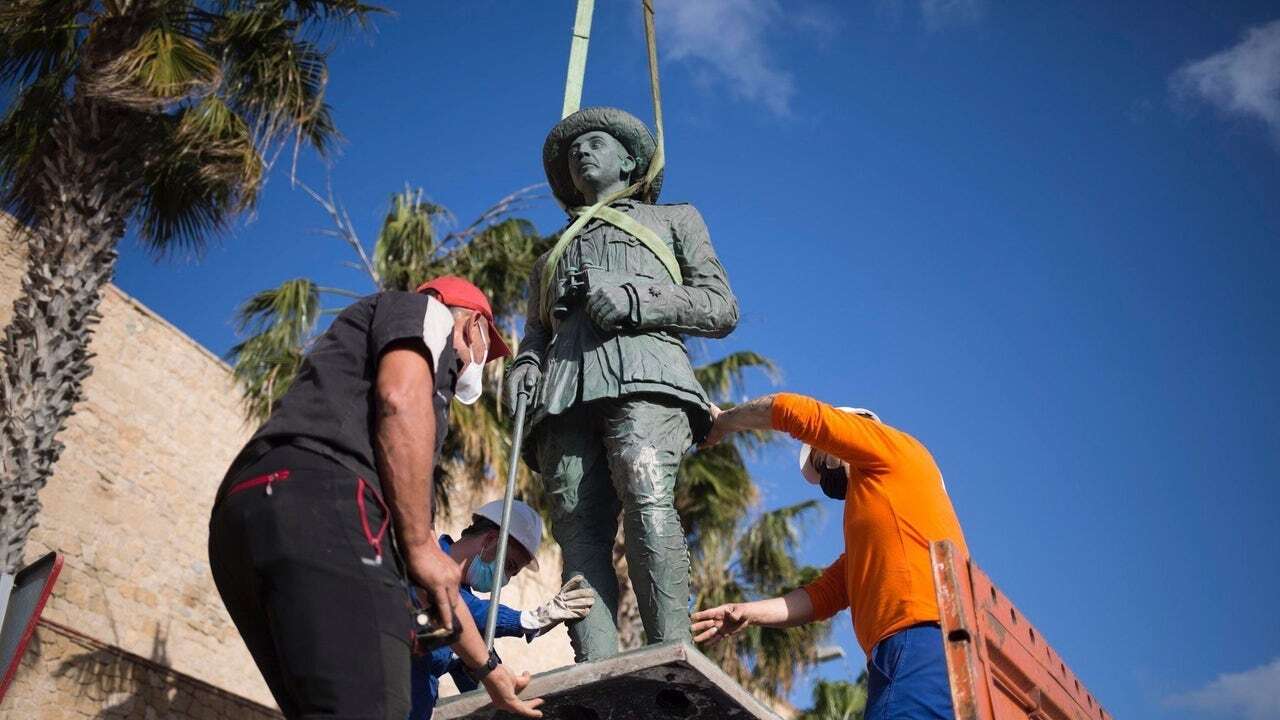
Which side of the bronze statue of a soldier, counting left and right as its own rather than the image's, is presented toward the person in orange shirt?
left

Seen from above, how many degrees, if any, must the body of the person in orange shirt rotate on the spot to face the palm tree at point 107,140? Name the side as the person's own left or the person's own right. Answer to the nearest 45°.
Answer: approximately 45° to the person's own right

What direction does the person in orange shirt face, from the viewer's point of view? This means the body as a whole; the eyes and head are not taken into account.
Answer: to the viewer's left

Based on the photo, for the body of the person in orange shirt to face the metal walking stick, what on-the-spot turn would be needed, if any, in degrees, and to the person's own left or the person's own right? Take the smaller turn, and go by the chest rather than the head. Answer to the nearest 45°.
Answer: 0° — they already face it

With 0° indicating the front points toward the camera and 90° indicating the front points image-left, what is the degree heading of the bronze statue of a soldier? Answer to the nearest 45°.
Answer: approximately 45°

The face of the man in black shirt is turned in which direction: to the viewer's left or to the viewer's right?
to the viewer's right

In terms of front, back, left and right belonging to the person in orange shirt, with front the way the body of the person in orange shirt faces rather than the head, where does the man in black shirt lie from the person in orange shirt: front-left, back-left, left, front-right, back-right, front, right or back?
front-left

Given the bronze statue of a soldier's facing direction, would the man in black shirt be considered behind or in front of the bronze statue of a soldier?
in front

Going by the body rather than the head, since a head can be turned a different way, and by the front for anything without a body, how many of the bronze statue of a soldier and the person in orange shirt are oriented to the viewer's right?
0

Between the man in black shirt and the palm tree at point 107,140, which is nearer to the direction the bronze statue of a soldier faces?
the man in black shirt

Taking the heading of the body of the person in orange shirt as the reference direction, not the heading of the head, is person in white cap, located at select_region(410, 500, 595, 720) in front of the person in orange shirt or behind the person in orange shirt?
in front
